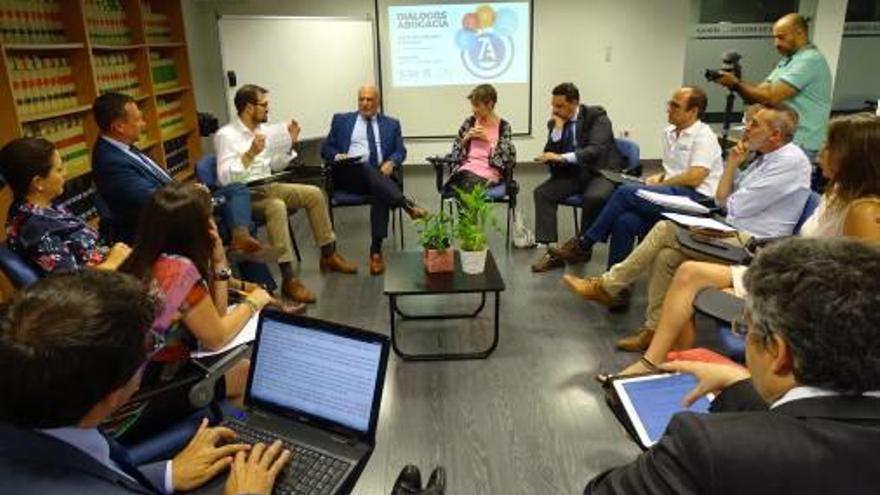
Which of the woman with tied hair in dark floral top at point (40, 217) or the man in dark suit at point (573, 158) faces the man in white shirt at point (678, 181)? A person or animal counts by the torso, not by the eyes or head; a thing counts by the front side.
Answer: the woman with tied hair in dark floral top

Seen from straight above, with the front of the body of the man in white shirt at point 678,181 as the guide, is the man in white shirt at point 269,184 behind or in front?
in front

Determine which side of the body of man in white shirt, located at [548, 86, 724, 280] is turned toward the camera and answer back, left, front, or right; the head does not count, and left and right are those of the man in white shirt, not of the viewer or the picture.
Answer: left

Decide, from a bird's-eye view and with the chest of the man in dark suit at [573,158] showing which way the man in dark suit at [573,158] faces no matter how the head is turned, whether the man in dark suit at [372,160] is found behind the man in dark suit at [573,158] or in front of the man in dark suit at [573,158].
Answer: in front

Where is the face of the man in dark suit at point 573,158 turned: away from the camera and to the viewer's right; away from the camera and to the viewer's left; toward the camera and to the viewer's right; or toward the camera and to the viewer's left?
toward the camera and to the viewer's left

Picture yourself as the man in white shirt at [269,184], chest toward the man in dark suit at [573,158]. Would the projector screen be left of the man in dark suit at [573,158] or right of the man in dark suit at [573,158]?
left

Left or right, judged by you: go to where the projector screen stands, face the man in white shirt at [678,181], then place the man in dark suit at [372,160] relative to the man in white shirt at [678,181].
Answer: right

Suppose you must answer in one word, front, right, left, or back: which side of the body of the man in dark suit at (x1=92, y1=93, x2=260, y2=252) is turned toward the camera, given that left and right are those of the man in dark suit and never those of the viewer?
right

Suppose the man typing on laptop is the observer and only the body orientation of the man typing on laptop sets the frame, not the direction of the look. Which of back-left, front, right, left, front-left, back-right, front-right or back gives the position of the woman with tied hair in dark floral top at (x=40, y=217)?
front-left

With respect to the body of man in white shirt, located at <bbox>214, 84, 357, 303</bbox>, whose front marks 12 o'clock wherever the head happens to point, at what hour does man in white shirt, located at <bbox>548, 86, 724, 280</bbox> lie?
man in white shirt, located at <bbox>548, 86, 724, 280</bbox> is roughly at 11 o'clock from man in white shirt, located at <bbox>214, 84, 357, 303</bbox>.

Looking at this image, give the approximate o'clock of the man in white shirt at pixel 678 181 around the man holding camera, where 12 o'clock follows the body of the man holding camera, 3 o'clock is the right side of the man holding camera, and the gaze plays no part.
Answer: The man in white shirt is roughly at 11 o'clock from the man holding camera.

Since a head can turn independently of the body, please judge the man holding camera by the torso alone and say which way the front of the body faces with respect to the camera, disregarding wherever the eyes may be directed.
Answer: to the viewer's left

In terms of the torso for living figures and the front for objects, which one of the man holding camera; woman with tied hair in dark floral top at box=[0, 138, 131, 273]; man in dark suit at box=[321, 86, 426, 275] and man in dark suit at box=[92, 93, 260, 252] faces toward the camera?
man in dark suit at box=[321, 86, 426, 275]

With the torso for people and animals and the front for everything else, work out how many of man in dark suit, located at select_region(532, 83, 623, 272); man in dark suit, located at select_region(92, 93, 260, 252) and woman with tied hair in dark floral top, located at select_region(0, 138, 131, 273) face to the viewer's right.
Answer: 2

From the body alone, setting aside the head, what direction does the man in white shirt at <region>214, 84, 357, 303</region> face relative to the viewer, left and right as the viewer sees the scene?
facing the viewer and to the right of the viewer

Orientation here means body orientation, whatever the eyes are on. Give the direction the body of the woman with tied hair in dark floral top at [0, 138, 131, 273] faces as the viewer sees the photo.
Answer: to the viewer's right

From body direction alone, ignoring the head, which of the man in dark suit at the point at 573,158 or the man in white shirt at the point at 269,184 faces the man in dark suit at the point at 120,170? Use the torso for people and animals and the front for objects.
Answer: the man in dark suit at the point at 573,158
